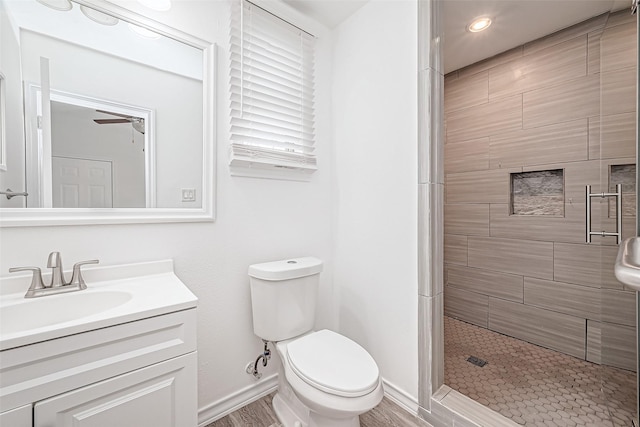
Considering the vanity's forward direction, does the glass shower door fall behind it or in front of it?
in front

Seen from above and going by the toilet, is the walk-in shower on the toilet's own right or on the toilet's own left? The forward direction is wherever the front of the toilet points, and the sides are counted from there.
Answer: on the toilet's own left

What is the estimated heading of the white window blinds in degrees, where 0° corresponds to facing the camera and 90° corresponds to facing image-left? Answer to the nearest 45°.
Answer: approximately 315°

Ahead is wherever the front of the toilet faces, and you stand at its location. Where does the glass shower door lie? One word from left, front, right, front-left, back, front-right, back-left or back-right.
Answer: front-left

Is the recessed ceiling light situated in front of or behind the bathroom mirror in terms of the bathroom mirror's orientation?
in front

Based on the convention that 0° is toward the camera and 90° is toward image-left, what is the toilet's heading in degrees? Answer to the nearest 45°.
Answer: approximately 315°

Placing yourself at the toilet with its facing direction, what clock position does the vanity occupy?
The vanity is roughly at 3 o'clock from the toilet.
